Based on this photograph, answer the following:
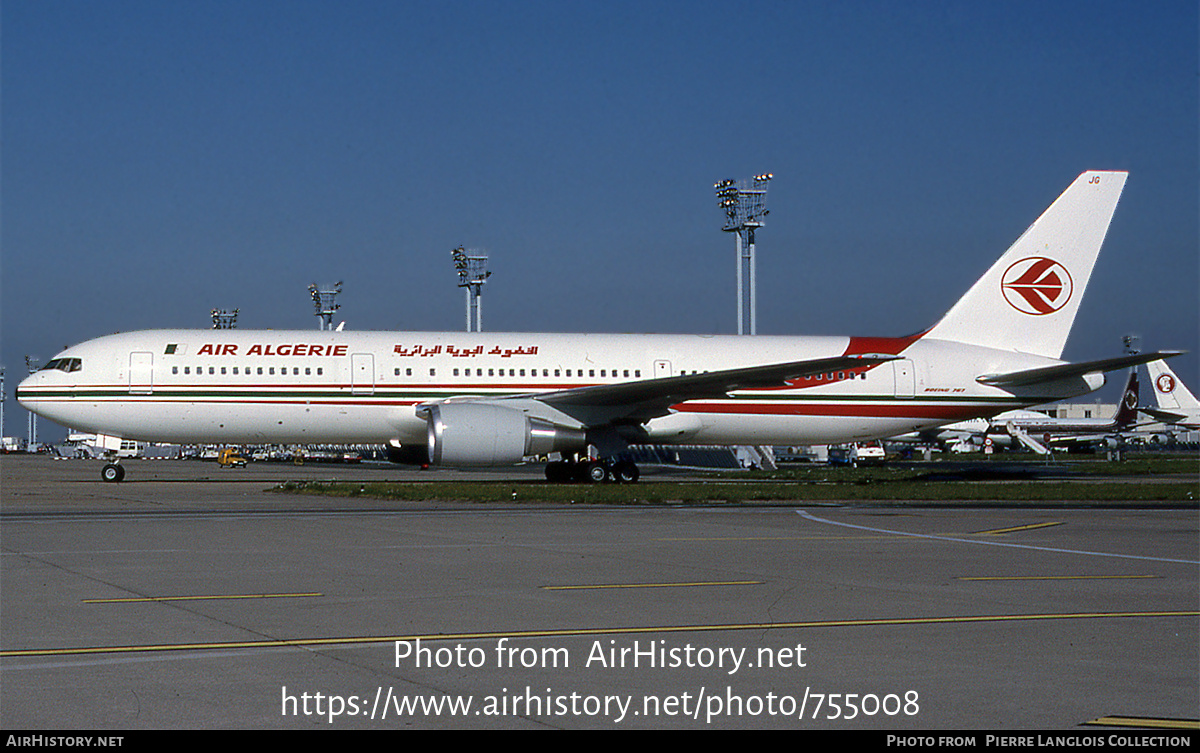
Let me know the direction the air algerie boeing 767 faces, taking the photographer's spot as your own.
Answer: facing to the left of the viewer
